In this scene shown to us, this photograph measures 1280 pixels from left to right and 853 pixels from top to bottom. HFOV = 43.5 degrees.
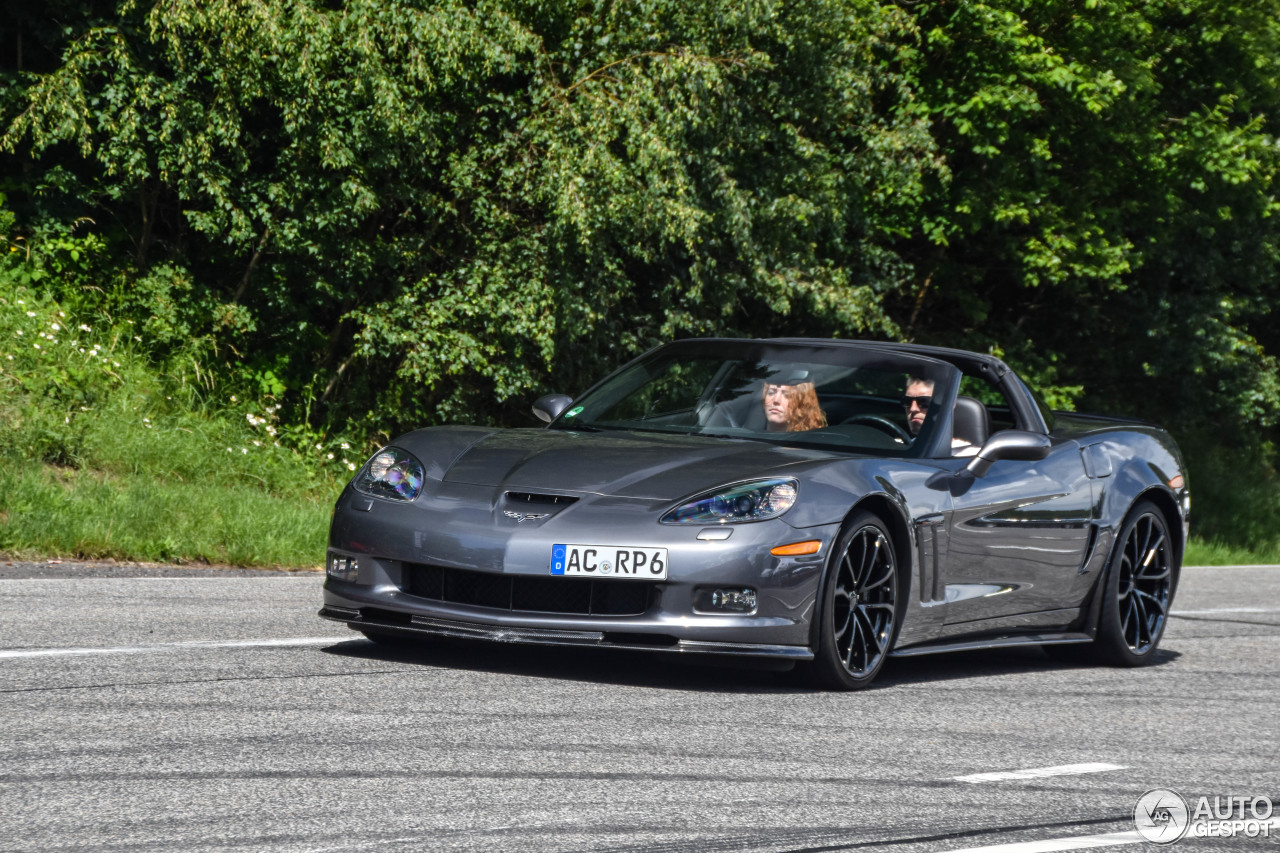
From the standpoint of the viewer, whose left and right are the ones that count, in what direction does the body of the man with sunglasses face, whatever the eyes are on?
facing the viewer and to the left of the viewer

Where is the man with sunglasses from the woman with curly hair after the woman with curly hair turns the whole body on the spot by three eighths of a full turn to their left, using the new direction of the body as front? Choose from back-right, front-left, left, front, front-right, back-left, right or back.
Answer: front

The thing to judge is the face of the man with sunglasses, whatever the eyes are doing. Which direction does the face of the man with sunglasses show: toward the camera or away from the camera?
toward the camera

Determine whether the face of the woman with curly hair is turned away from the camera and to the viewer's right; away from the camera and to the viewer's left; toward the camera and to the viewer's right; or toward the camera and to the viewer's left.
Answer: toward the camera and to the viewer's left
